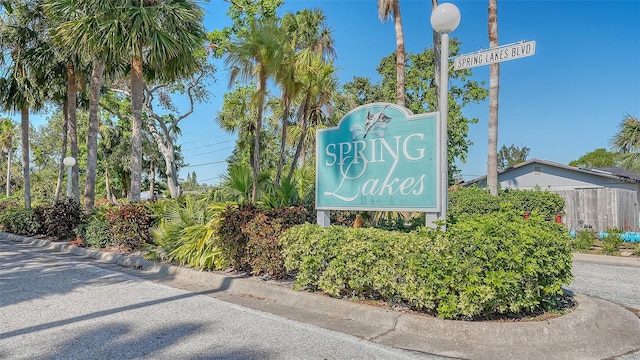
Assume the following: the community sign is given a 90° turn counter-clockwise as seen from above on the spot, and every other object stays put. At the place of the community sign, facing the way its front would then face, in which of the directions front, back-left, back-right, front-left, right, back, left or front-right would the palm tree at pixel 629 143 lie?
left

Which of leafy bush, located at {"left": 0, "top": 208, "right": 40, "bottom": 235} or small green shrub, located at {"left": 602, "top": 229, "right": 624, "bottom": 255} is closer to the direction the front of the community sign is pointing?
the leafy bush

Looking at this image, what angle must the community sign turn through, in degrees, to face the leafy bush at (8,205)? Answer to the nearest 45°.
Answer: approximately 90° to its right

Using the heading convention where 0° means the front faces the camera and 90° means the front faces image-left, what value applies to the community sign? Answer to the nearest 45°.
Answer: approximately 45°

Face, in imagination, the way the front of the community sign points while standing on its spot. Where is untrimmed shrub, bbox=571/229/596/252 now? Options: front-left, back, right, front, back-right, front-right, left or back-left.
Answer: back

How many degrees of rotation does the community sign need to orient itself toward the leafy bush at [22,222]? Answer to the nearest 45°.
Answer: approximately 90° to its right

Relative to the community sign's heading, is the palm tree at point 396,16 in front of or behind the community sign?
behind

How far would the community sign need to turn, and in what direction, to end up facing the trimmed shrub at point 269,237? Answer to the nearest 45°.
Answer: approximately 90° to its right

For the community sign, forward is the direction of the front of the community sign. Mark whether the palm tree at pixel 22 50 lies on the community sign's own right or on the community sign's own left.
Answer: on the community sign's own right

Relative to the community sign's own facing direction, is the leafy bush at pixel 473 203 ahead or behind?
behind

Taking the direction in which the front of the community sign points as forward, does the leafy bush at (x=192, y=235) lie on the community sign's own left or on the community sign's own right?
on the community sign's own right

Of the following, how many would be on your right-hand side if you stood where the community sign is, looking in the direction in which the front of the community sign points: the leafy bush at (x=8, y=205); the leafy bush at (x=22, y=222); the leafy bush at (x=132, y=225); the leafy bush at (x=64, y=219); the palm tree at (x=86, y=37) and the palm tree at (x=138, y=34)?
6

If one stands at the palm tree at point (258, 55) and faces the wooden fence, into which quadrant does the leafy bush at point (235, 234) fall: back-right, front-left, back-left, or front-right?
back-right

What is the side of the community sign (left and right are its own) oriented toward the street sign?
left

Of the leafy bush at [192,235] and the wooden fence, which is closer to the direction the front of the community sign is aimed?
the leafy bush

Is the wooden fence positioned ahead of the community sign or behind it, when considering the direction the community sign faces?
behind
